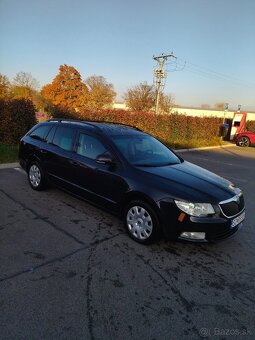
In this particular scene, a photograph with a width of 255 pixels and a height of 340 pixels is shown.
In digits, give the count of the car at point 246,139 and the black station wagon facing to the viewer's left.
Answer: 1

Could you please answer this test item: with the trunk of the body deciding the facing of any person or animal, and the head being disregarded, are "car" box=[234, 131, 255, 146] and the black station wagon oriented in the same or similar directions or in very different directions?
very different directions

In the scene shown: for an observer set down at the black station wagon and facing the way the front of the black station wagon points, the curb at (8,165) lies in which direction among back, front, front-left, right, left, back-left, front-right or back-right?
back

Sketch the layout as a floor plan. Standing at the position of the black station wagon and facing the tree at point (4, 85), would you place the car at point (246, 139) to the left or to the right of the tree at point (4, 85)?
right

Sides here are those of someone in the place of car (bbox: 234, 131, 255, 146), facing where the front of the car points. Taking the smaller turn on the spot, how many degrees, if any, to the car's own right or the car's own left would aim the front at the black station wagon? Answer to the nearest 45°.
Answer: approximately 90° to the car's own left

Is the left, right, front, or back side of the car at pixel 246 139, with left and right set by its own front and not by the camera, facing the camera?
left

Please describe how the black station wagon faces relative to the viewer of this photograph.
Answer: facing the viewer and to the right of the viewer

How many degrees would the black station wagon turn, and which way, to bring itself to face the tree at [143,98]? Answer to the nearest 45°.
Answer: approximately 135° to its left

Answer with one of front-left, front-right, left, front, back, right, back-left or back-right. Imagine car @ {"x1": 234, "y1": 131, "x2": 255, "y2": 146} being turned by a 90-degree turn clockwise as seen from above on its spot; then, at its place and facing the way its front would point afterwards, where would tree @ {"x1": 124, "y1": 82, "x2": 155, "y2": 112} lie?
front-left

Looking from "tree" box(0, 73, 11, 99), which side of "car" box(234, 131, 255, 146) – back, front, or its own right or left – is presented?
front
